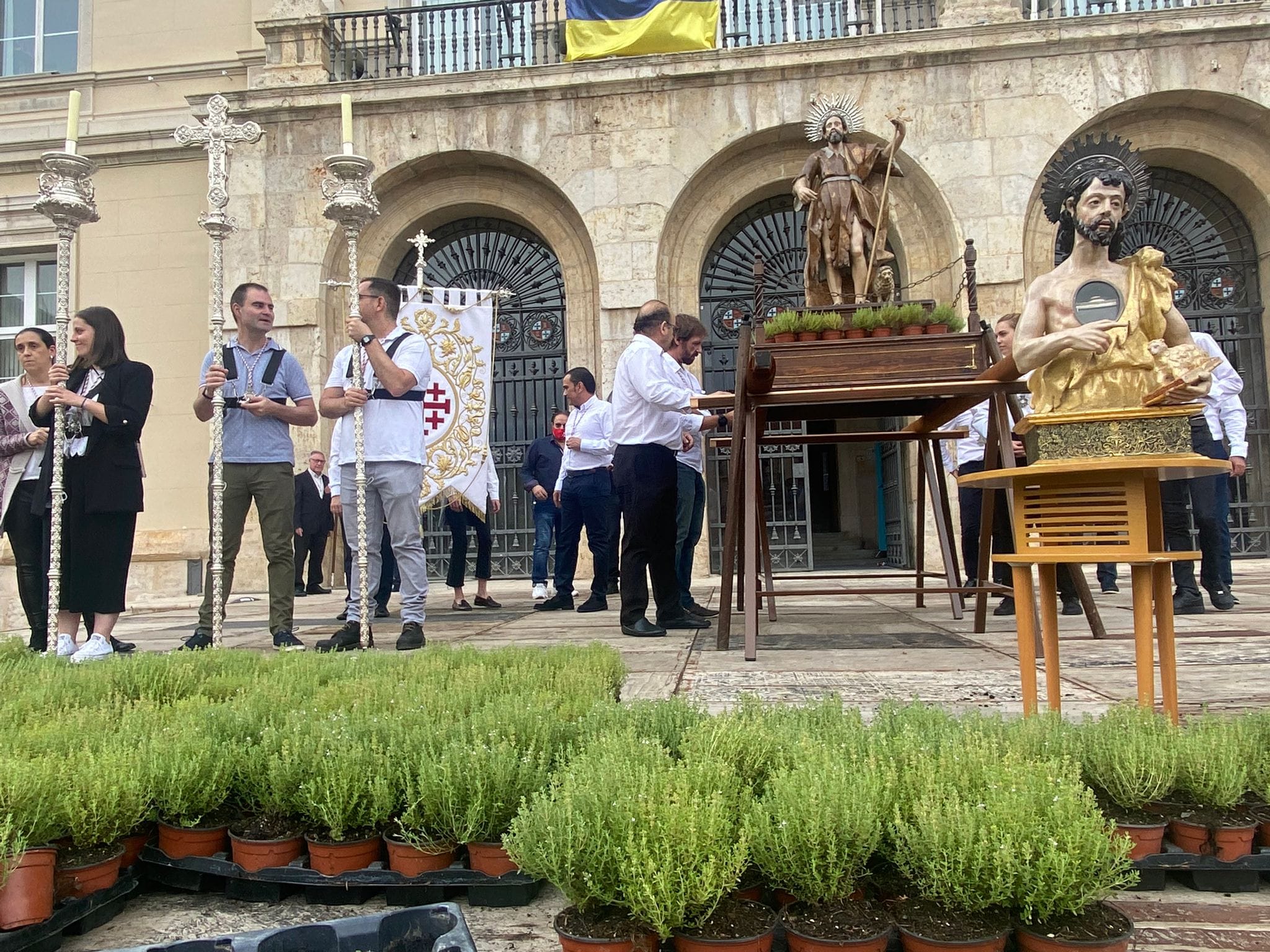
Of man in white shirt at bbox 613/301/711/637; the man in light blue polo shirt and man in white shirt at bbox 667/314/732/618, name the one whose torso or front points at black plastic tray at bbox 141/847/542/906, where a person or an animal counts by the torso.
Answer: the man in light blue polo shirt

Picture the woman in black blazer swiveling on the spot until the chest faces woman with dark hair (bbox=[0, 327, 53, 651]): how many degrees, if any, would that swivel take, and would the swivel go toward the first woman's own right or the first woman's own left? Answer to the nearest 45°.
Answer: approximately 90° to the first woman's own right

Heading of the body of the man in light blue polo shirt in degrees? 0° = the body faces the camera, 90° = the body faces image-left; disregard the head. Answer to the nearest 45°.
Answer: approximately 0°

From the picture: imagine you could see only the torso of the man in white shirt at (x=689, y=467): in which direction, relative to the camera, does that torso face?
to the viewer's right

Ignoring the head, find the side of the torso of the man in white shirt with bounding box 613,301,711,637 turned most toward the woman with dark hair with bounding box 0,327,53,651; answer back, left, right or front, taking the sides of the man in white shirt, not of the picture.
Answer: back

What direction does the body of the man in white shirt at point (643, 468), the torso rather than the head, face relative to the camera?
to the viewer's right

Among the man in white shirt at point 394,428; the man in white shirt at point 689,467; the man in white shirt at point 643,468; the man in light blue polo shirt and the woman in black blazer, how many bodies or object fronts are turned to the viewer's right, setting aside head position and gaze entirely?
2

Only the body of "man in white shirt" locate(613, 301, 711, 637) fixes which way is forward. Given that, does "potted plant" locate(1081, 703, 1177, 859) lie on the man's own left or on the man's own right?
on the man's own right

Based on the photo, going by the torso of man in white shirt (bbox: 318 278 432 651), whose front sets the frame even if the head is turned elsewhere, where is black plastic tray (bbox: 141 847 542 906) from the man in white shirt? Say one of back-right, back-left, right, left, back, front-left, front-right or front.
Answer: front-left
